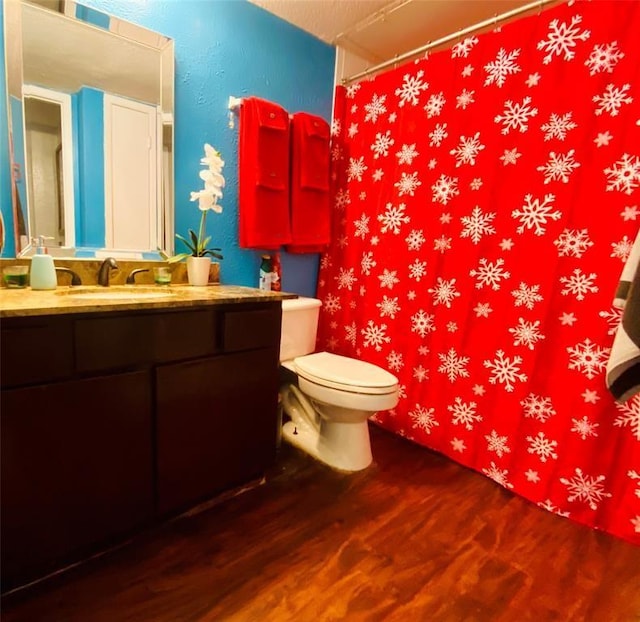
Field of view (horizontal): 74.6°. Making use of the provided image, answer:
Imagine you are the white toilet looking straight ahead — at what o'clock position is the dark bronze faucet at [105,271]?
The dark bronze faucet is roughly at 4 o'clock from the white toilet.

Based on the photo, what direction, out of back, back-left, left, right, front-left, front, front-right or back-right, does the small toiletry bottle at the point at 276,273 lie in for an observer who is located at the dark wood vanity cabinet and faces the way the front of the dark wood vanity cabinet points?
left

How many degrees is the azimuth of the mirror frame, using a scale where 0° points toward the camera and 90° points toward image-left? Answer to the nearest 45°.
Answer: approximately 315°

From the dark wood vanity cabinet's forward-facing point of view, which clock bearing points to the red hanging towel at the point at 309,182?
The red hanging towel is roughly at 9 o'clock from the dark wood vanity cabinet.

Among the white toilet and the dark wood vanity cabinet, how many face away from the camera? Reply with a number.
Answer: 0

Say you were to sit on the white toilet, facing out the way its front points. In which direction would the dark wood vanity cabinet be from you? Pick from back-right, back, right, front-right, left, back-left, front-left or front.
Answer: right
